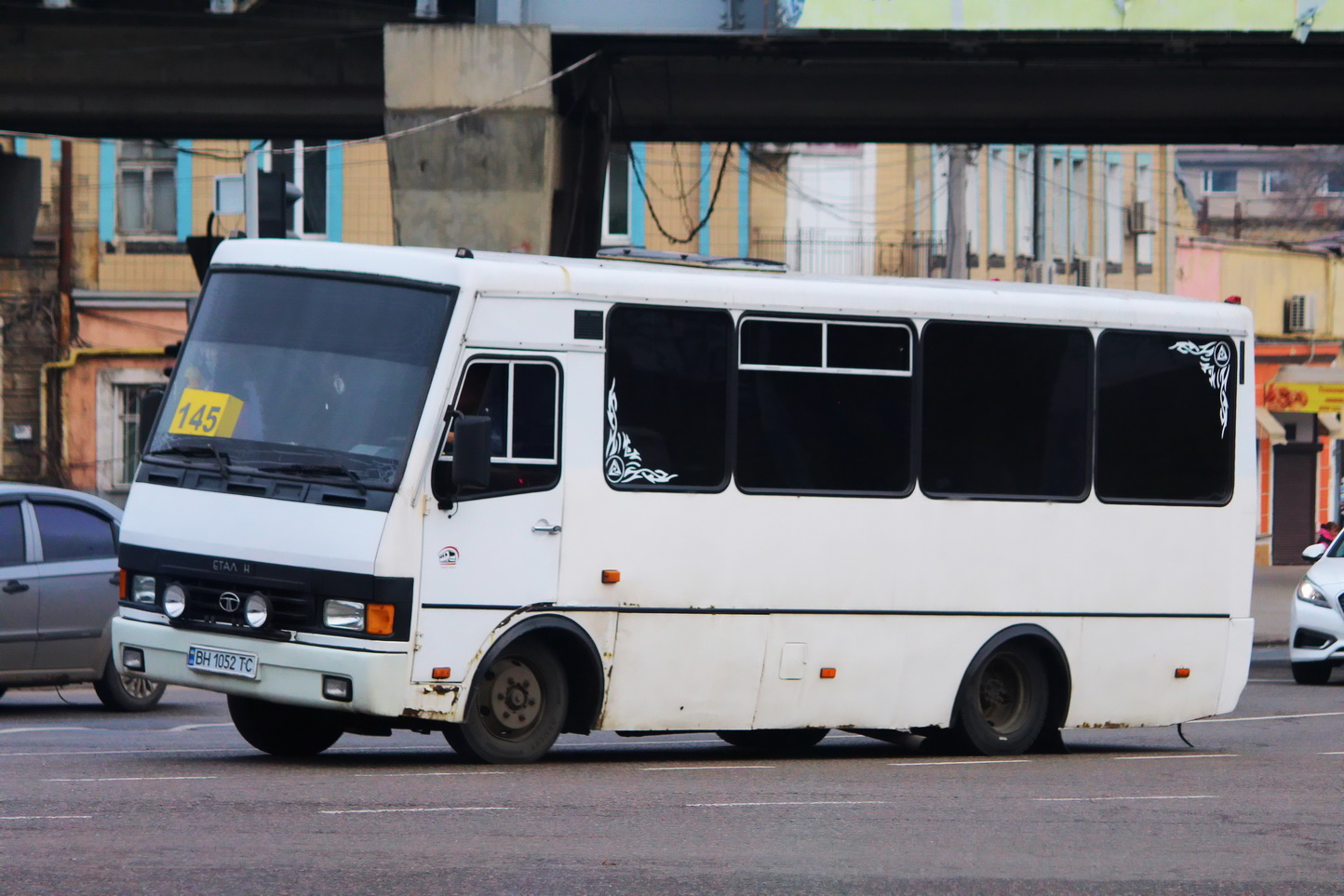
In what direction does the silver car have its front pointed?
to the viewer's left

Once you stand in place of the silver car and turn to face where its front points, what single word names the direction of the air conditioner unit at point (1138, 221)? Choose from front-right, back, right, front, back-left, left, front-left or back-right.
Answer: back-right

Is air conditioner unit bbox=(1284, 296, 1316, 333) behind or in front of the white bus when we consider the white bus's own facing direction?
behind

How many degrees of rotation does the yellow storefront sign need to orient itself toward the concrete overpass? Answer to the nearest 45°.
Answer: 0° — it already faces it

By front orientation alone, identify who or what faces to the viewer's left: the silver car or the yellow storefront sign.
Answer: the silver car

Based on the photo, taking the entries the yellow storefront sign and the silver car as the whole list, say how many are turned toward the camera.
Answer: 1

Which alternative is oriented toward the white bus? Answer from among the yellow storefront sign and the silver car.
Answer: the yellow storefront sign

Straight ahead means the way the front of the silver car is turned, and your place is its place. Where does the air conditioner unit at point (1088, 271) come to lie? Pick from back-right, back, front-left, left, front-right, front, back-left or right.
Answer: back-right

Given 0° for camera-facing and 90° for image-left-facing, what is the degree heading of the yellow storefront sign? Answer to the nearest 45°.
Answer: approximately 0°
